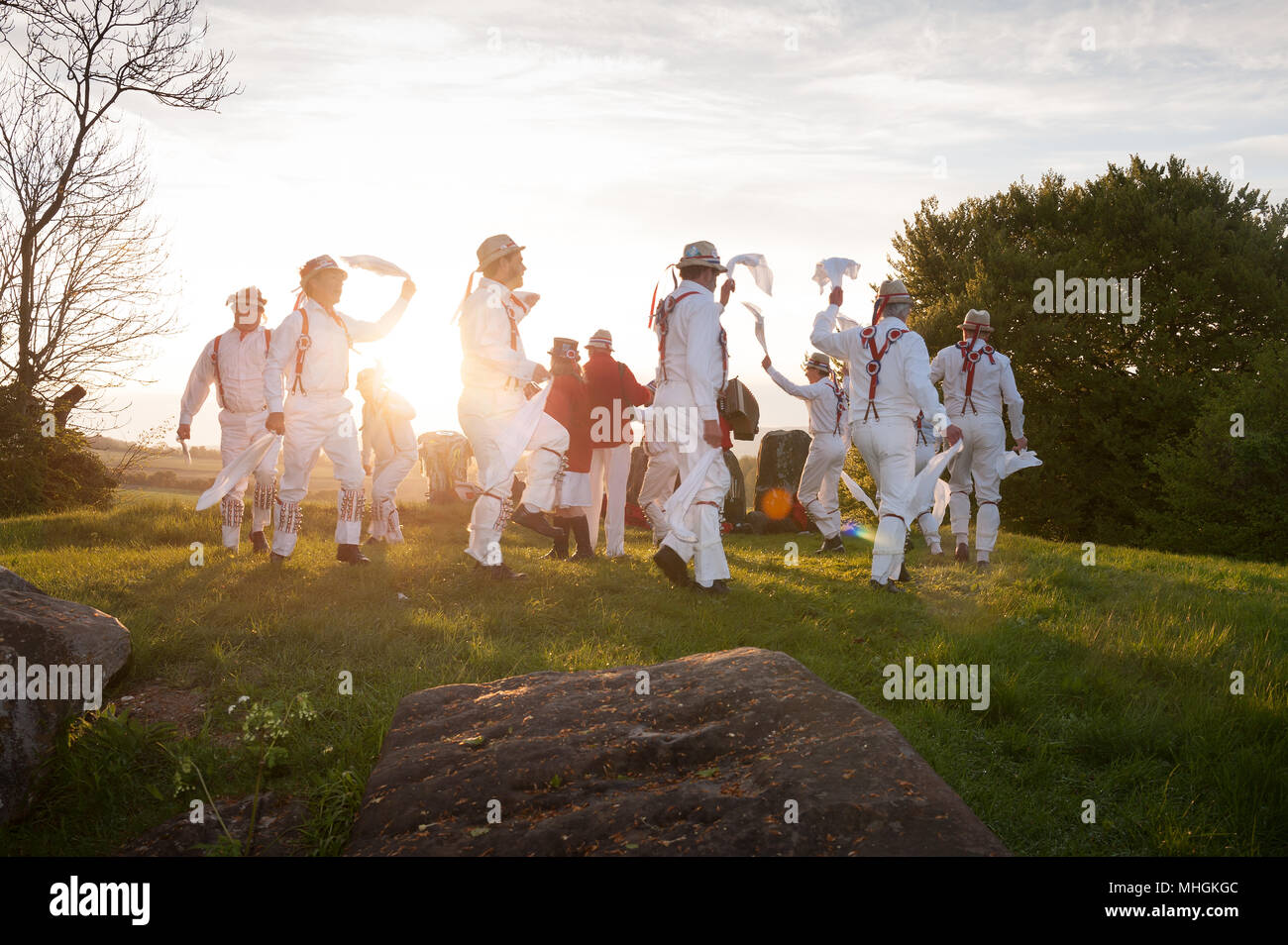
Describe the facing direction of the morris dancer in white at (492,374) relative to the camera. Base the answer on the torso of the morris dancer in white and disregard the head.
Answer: to the viewer's right

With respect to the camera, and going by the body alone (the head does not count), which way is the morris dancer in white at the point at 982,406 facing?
away from the camera

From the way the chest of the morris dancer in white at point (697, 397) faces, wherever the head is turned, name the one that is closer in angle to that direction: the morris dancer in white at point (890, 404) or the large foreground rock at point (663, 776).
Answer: the morris dancer in white

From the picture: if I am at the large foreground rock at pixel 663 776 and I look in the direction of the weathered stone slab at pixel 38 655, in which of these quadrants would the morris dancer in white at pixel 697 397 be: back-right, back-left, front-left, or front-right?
front-right

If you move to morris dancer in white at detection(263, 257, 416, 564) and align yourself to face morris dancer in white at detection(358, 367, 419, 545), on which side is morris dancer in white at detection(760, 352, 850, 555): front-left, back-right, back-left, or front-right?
front-right

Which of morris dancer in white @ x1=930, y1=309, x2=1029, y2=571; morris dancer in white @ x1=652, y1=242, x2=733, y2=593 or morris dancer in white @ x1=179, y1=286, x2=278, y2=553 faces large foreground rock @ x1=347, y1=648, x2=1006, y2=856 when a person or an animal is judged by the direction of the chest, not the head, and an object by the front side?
morris dancer in white @ x1=179, y1=286, x2=278, y2=553

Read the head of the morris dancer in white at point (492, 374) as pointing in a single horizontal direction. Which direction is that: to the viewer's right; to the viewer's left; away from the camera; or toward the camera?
to the viewer's right

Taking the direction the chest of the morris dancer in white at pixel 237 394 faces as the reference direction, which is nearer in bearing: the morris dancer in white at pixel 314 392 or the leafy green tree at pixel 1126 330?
the morris dancer in white

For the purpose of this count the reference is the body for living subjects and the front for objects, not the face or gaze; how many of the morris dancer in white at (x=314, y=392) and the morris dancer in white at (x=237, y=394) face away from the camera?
0

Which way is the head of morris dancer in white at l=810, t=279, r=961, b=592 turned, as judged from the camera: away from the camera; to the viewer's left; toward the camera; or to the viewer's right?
away from the camera

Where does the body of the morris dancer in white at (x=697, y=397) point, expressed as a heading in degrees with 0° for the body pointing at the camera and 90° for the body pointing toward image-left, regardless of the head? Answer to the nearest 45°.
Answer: approximately 225°

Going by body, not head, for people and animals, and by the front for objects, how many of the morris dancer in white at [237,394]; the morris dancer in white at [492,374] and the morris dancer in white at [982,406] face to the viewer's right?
1
